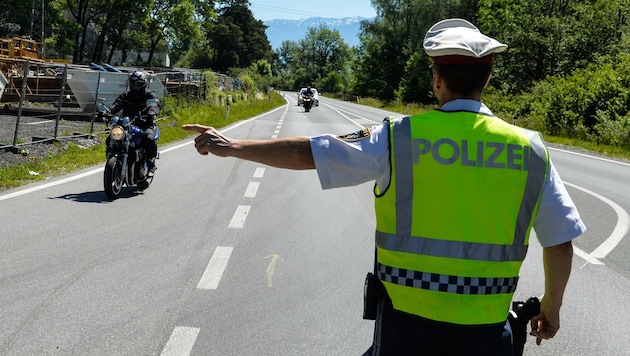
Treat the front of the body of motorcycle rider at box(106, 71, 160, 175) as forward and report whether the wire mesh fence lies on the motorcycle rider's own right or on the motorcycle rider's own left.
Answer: on the motorcycle rider's own right

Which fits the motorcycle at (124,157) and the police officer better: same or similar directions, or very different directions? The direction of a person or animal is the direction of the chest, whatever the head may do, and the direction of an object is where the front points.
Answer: very different directions

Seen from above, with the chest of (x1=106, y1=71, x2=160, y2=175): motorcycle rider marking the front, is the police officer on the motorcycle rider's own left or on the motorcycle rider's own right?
on the motorcycle rider's own left

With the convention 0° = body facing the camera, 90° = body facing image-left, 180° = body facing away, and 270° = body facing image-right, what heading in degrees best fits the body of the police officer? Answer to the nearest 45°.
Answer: approximately 180°

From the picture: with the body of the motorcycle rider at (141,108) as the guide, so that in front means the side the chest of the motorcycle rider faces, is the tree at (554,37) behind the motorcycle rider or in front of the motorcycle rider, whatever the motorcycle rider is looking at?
behind

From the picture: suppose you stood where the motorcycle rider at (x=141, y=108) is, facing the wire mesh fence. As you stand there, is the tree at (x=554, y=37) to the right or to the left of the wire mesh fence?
right

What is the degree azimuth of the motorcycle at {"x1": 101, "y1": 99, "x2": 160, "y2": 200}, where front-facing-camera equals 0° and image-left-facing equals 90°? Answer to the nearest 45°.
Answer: approximately 45°

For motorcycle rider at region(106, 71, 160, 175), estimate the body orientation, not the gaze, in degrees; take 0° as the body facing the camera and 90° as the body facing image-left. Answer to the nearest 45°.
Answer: approximately 45°

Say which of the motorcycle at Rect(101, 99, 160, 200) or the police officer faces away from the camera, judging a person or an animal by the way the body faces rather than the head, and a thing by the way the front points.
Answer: the police officer
